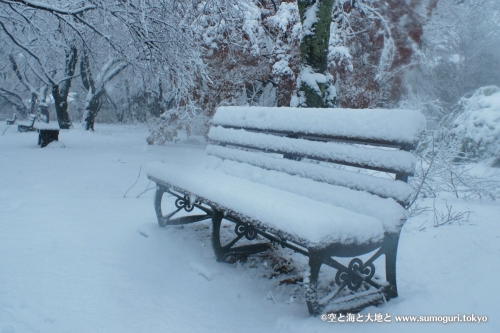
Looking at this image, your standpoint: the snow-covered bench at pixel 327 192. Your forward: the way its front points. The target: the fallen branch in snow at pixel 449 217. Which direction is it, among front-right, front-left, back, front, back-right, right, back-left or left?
back

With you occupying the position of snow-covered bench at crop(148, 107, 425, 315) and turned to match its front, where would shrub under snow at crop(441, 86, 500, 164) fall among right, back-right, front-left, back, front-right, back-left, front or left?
back
